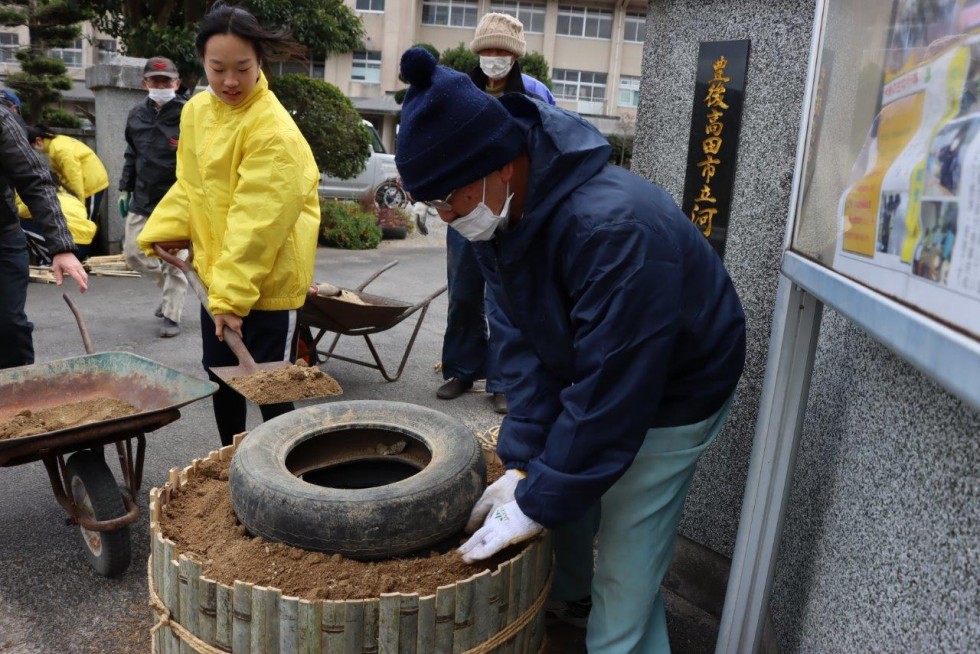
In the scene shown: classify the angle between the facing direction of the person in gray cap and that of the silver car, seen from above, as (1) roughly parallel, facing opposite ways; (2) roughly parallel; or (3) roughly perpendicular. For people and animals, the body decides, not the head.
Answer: roughly perpendicular

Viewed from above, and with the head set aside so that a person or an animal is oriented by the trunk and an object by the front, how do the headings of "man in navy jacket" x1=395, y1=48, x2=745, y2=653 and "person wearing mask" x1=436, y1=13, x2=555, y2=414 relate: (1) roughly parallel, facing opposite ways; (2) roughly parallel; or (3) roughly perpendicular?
roughly perpendicular

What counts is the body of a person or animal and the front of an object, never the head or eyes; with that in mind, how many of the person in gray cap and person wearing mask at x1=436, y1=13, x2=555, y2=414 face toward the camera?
2

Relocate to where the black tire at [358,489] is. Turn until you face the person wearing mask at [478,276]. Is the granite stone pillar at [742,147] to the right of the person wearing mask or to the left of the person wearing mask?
right

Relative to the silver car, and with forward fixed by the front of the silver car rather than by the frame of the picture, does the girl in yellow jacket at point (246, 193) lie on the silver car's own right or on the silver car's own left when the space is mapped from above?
on the silver car's own right

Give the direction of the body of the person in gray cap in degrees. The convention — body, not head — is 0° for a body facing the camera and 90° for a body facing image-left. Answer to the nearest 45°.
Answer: approximately 0°

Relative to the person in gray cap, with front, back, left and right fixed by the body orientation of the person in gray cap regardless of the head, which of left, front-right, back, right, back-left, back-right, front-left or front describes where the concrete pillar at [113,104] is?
back

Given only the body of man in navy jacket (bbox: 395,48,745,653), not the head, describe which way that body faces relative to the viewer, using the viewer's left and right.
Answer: facing to the left of the viewer
